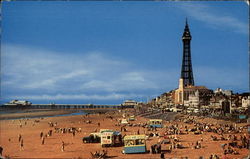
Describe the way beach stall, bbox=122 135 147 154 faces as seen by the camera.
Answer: facing the viewer

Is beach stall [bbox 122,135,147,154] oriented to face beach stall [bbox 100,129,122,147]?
no
